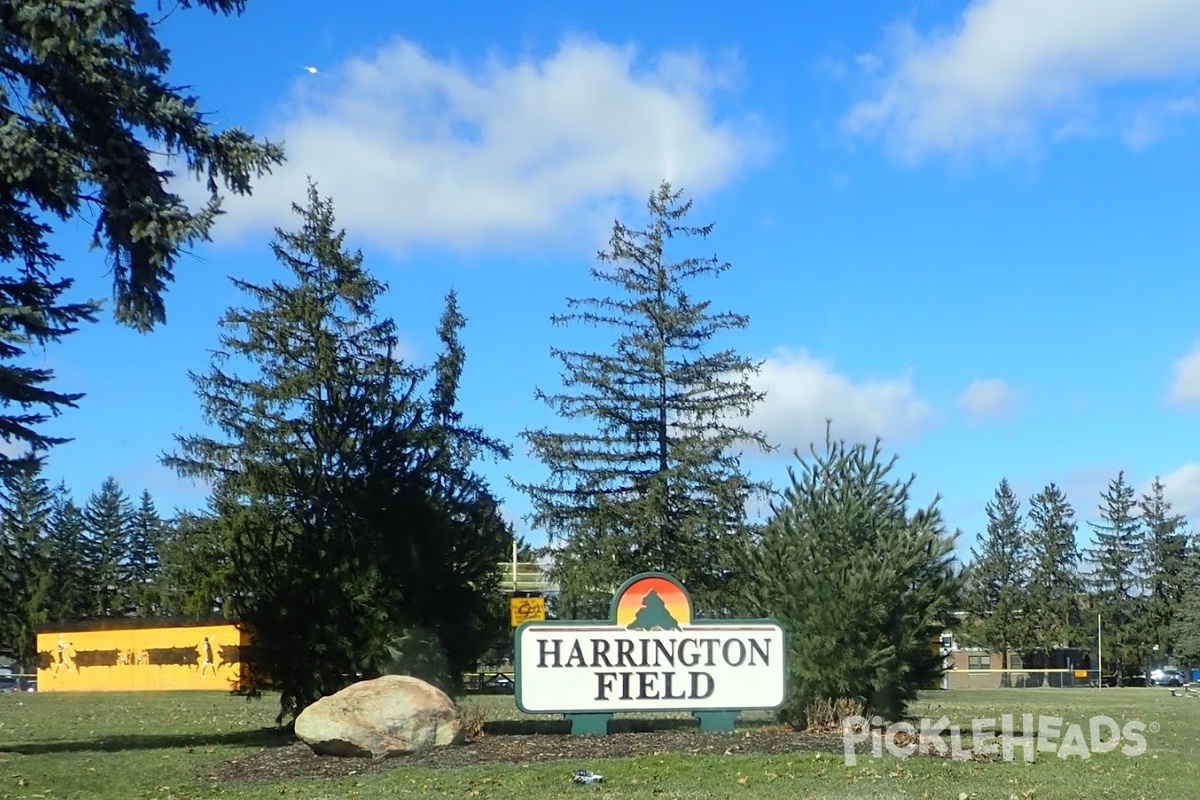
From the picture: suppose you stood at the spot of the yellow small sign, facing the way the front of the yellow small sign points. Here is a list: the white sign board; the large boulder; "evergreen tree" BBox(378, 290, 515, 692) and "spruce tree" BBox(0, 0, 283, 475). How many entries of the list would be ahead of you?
4

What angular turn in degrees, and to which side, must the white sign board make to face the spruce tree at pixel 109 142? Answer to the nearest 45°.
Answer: approximately 45° to its right

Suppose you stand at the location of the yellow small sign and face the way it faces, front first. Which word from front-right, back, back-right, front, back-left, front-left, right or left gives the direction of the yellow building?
right

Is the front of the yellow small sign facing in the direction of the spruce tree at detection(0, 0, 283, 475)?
yes

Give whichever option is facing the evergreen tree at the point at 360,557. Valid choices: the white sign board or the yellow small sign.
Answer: the yellow small sign

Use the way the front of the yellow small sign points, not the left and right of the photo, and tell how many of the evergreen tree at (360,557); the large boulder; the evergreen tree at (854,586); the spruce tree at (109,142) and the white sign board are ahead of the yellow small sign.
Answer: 5

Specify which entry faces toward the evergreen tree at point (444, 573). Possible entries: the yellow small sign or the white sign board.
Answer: the yellow small sign

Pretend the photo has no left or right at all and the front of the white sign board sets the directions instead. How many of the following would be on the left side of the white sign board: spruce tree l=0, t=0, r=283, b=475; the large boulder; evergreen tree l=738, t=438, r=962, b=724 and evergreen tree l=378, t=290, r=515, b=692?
1

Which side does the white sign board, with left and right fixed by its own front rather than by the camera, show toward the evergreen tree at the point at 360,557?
right

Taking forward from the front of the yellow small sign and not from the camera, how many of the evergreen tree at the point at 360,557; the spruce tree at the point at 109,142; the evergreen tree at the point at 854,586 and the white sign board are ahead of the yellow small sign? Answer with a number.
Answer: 4

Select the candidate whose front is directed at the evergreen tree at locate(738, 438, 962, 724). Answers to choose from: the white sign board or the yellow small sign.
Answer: the yellow small sign

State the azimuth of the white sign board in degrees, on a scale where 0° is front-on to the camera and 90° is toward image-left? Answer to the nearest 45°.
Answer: approximately 0°

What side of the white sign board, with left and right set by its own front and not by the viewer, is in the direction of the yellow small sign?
back

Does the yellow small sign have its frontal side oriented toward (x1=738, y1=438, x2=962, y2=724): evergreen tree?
yes

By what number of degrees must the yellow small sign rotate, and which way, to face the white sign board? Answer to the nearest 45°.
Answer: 0° — it already faces it
